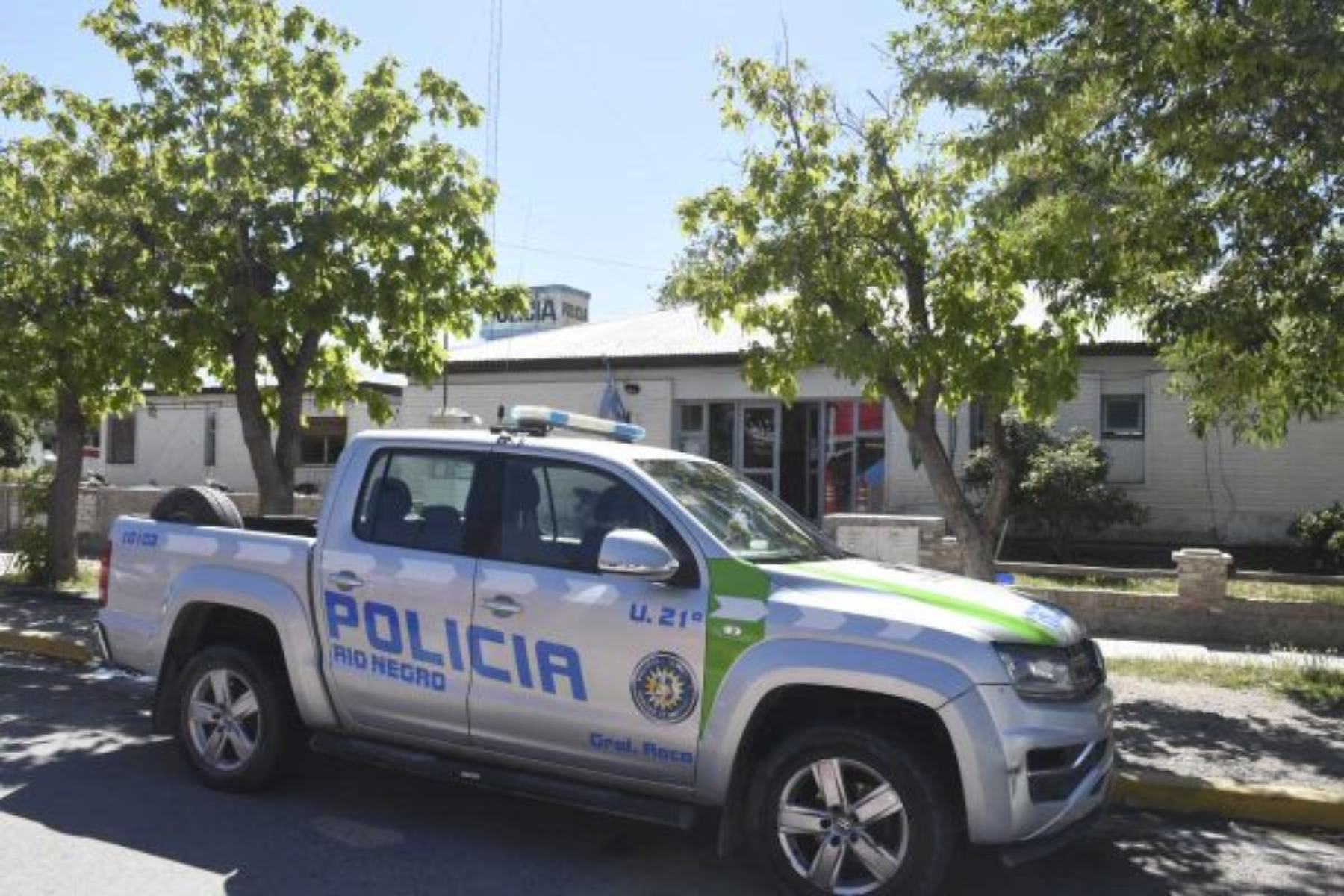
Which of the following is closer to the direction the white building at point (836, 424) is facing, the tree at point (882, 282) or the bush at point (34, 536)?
the tree

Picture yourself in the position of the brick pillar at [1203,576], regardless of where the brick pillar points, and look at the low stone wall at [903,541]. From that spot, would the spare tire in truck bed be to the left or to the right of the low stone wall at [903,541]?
left

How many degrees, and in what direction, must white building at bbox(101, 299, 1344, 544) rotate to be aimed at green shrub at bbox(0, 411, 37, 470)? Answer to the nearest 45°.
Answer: approximately 135° to its right

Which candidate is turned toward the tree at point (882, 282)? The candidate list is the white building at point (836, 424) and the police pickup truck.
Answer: the white building

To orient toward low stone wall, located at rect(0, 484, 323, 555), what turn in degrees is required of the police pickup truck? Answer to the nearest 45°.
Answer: approximately 180°

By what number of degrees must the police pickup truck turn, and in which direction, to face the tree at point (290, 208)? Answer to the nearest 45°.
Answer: approximately 180°

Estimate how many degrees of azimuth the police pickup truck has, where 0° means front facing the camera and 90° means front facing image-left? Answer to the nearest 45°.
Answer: approximately 315°

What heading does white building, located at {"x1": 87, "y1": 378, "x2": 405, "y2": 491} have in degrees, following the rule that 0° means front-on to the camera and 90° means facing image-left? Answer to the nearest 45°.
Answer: approximately 0°

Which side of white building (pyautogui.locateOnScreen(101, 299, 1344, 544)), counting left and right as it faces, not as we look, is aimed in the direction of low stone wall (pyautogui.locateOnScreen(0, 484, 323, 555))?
right
